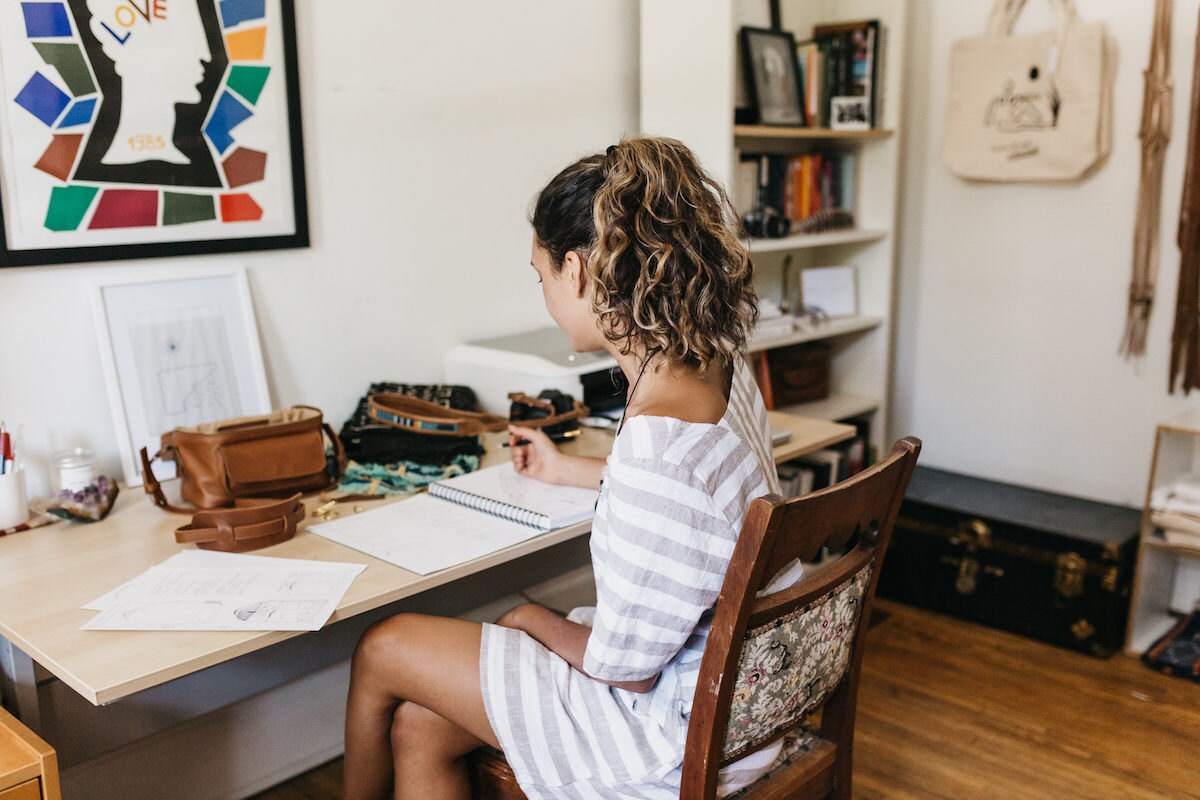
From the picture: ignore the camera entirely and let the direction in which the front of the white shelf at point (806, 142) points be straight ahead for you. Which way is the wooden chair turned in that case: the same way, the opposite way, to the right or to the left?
the opposite way

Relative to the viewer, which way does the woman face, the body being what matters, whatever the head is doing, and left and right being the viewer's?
facing away from the viewer and to the left of the viewer

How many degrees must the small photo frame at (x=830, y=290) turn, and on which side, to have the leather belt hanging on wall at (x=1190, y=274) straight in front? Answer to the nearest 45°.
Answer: approximately 90° to its left

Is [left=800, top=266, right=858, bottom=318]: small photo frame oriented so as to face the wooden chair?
yes

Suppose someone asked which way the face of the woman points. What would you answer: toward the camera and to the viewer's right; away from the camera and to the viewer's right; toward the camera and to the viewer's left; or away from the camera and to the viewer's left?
away from the camera and to the viewer's left

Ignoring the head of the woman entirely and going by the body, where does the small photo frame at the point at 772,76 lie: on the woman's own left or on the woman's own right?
on the woman's own right

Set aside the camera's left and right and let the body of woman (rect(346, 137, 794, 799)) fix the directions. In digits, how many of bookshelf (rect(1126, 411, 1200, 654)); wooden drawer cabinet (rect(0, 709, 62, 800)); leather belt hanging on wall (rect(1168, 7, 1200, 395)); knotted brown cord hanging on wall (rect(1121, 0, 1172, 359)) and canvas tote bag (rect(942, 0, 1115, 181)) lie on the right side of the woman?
4

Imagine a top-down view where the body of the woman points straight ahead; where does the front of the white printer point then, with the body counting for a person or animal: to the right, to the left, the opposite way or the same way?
the opposite way

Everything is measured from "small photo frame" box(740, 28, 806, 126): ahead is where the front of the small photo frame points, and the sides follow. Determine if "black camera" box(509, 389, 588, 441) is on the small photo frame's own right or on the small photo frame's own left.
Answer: on the small photo frame's own right

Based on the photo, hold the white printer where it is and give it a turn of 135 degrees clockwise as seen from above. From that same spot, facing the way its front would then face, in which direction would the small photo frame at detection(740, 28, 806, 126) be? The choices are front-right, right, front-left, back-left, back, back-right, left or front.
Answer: back-right
